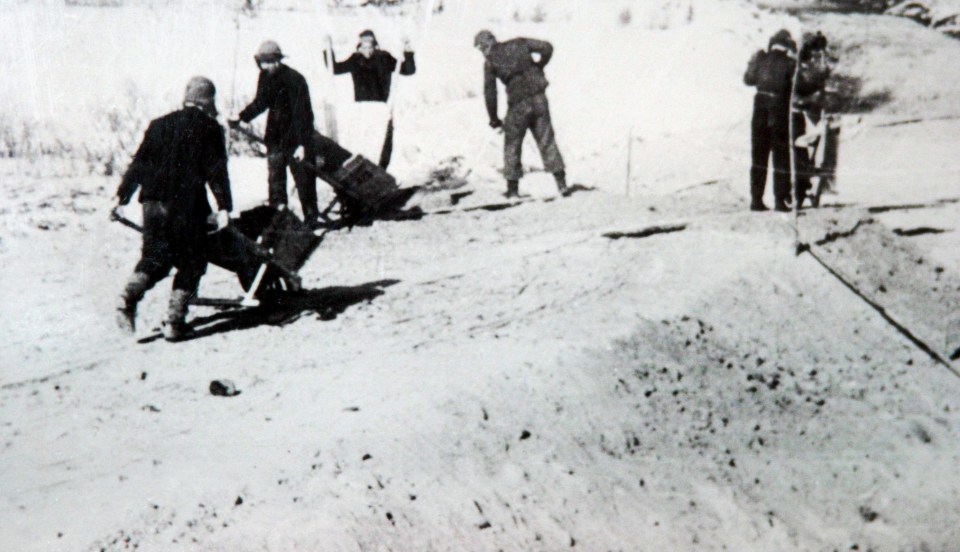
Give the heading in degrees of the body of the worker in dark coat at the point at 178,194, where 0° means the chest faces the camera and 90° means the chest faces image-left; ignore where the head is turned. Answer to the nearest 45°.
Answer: approximately 225°

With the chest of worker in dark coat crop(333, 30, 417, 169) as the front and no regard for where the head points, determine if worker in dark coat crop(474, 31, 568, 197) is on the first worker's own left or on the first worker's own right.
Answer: on the first worker's own left

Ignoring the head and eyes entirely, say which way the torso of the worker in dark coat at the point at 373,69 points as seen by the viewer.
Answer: toward the camera

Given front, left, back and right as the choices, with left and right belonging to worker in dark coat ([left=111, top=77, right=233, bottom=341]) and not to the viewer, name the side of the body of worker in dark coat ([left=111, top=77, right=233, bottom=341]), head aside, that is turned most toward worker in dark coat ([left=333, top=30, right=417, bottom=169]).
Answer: front

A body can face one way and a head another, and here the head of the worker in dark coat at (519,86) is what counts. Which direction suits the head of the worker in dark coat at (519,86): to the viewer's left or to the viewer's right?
to the viewer's left

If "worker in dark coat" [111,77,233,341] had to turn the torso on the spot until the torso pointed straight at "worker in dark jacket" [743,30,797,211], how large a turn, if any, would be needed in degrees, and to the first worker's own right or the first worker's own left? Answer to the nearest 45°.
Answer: approximately 45° to the first worker's own right

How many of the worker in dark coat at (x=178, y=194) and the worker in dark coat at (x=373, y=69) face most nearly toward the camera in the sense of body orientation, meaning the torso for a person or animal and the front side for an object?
1
